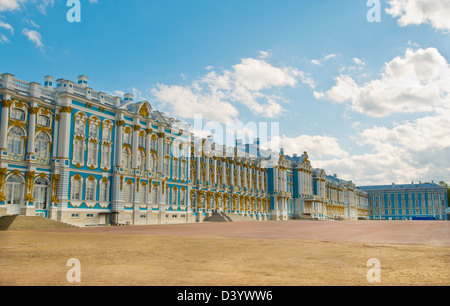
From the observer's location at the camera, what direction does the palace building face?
facing the viewer and to the right of the viewer
